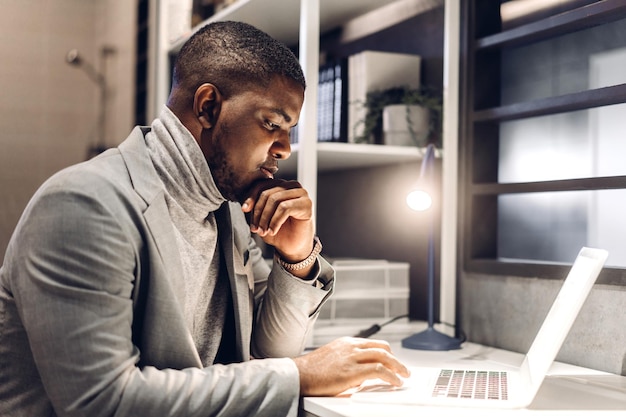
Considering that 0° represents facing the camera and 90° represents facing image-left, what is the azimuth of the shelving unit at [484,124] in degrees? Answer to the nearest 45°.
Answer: approximately 45°

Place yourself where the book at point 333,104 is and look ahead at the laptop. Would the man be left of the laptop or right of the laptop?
right

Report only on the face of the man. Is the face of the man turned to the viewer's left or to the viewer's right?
to the viewer's right

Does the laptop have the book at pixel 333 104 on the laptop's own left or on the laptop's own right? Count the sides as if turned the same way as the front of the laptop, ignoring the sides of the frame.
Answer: on the laptop's own right

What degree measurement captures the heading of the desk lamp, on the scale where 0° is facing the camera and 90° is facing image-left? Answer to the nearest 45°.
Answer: approximately 45°

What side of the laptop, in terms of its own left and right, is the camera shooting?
left

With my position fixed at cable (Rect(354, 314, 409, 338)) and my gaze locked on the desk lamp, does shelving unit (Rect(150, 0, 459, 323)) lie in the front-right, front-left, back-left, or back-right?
back-left
